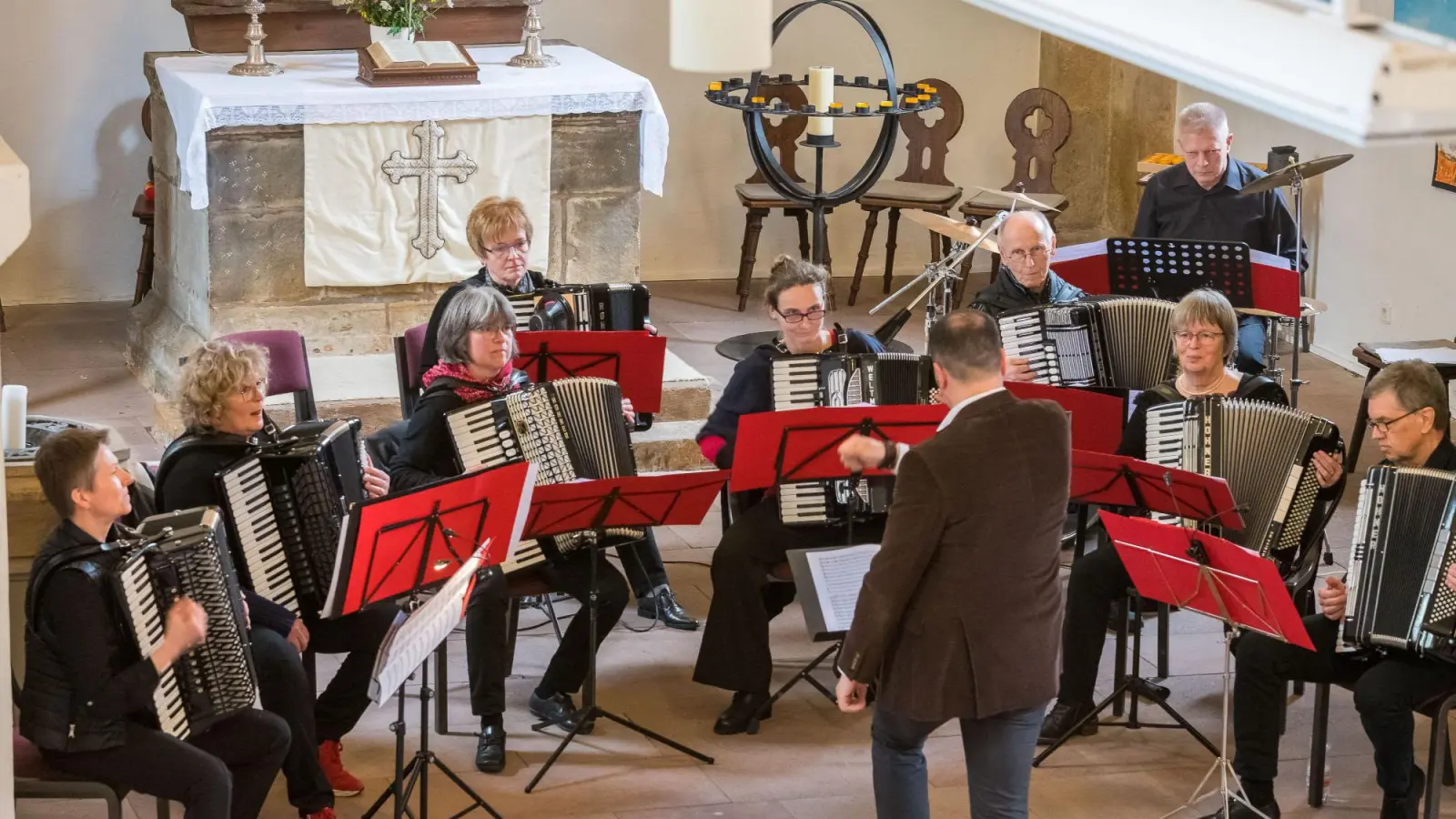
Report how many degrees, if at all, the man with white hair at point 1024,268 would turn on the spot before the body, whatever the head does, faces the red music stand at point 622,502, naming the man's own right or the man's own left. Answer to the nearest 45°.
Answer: approximately 45° to the man's own right

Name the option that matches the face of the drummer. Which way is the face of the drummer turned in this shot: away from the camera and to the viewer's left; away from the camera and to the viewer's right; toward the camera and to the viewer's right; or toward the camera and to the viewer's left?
toward the camera and to the viewer's left

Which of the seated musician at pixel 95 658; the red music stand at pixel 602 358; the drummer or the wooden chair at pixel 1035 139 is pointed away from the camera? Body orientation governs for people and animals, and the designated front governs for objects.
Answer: the red music stand

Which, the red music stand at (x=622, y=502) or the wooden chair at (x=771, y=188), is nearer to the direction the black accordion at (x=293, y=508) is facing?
the red music stand

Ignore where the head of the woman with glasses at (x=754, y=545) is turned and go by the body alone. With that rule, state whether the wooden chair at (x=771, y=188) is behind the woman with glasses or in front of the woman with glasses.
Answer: behind

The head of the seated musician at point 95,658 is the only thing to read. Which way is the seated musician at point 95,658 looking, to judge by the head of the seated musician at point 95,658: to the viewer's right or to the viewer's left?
to the viewer's right

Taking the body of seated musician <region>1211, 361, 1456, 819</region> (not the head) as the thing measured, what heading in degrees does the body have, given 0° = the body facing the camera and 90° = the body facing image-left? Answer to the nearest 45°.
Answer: approximately 45°

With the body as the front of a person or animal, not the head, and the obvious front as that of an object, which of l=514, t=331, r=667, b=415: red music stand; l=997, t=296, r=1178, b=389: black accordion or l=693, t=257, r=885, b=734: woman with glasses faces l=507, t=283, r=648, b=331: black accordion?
the red music stand

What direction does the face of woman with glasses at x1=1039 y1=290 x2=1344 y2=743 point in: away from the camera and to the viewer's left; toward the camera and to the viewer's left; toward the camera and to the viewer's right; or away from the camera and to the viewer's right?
toward the camera and to the viewer's left

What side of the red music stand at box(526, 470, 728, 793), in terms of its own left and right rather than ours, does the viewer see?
back

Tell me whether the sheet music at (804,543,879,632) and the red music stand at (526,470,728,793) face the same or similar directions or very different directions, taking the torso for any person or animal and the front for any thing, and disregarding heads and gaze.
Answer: very different directions

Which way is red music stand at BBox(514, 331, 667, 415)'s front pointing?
away from the camera

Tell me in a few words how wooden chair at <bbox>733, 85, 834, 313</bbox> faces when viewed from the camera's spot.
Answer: facing the viewer and to the left of the viewer

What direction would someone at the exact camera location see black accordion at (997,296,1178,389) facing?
facing the viewer

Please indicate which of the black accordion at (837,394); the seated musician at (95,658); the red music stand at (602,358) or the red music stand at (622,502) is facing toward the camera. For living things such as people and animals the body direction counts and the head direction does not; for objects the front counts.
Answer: the black accordion

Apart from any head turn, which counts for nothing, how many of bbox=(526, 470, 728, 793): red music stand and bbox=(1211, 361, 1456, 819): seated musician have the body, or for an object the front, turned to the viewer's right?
0

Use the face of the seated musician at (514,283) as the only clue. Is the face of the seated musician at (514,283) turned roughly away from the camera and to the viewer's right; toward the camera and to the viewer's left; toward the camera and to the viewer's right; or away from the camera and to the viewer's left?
toward the camera and to the viewer's right

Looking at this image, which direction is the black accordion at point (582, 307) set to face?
toward the camera
